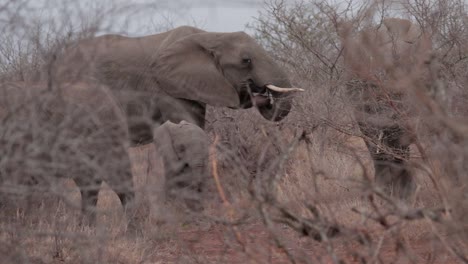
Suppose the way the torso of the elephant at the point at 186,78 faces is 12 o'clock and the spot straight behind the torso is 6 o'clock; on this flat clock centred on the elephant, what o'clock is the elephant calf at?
The elephant calf is roughly at 3 o'clock from the elephant.

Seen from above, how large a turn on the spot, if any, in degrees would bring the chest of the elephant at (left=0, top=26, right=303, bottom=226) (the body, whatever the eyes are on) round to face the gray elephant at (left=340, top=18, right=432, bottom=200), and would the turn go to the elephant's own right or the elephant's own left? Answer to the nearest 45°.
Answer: approximately 45° to the elephant's own right

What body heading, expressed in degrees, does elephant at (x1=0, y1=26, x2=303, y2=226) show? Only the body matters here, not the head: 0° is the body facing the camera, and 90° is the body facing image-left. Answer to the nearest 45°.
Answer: approximately 270°
